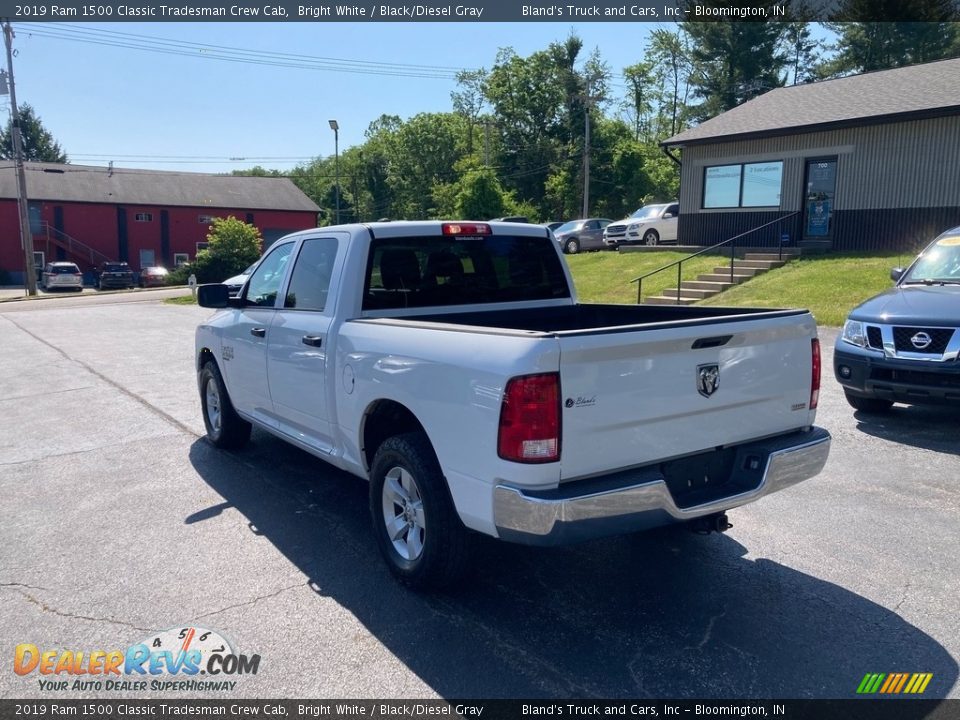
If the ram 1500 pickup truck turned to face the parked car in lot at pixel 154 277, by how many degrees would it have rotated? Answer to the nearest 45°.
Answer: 0° — it already faces it

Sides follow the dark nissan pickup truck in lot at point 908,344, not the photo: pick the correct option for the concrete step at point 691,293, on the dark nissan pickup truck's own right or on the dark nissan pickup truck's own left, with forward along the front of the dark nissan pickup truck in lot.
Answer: on the dark nissan pickup truck's own right

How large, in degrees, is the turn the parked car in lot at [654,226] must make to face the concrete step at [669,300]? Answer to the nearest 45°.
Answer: approximately 45° to its left

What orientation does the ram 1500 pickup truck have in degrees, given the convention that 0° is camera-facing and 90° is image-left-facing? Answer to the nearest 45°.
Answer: approximately 135°
